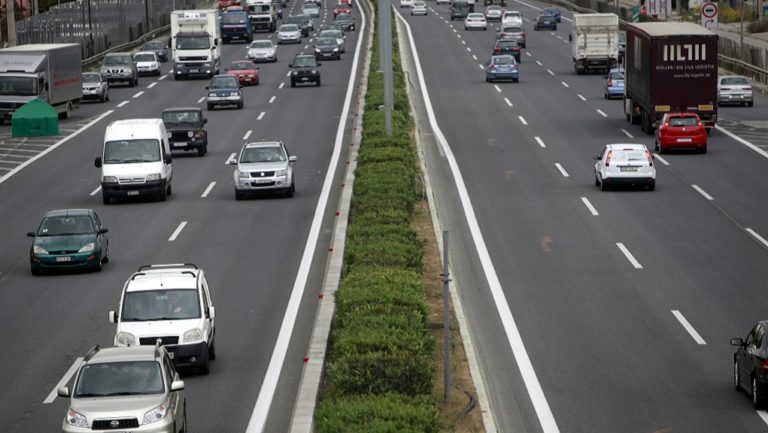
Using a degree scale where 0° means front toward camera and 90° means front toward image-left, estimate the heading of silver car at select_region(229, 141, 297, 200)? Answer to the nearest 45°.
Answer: approximately 0°

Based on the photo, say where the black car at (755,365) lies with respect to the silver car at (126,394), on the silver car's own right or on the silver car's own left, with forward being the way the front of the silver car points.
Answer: on the silver car's own left

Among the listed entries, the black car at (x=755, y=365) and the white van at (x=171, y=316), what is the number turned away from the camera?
1

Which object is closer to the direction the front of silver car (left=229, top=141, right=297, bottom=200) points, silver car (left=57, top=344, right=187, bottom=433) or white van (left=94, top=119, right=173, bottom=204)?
the silver car

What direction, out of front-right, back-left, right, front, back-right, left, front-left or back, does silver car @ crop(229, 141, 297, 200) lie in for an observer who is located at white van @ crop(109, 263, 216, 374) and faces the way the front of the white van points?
back

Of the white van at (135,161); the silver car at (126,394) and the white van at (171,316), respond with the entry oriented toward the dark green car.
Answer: the white van at (135,161)

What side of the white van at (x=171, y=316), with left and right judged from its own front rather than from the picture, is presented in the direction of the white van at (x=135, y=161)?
back

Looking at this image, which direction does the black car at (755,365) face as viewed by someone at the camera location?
facing away from the viewer

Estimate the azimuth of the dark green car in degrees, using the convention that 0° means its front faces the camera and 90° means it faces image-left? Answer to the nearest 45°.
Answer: approximately 0°

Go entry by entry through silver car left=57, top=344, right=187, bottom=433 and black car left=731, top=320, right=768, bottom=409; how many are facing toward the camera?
1

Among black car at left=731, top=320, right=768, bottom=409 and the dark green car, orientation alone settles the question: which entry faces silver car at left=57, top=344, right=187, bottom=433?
the dark green car
